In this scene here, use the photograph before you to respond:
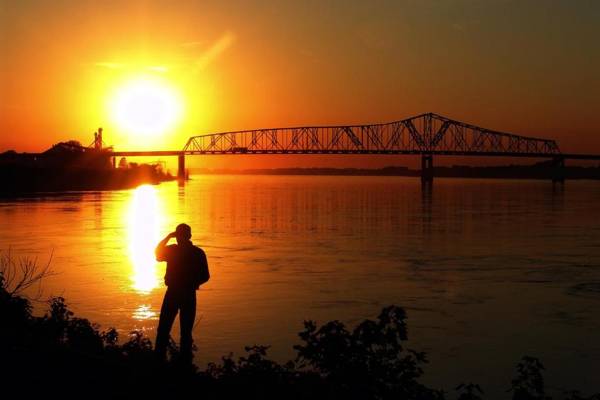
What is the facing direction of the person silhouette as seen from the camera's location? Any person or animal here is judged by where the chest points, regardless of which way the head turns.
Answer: facing away from the viewer and to the left of the viewer
